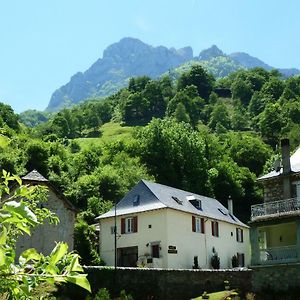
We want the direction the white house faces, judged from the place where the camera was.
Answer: facing the viewer and to the left of the viewer

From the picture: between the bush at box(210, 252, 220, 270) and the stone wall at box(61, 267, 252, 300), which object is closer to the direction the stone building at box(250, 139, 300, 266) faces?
the stone wall

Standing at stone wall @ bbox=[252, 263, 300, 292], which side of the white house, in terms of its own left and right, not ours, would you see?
left

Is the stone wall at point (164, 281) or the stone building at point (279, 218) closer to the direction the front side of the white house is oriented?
the stone wall

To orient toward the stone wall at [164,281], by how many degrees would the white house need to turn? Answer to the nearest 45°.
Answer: approximately 45° to its left

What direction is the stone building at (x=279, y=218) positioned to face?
toward the camera

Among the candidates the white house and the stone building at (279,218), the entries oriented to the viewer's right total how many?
0

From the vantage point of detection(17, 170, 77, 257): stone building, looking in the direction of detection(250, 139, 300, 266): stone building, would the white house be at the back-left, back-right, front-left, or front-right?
front-left

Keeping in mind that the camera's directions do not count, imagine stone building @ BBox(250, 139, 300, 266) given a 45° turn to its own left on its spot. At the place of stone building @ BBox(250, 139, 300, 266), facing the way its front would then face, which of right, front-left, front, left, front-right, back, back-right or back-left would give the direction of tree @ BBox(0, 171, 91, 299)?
front-right

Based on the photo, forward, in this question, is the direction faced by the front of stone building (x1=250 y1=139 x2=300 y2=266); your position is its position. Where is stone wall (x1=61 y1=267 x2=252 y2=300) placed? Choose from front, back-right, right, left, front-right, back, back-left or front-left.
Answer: right

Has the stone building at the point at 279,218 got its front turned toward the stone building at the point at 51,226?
no
